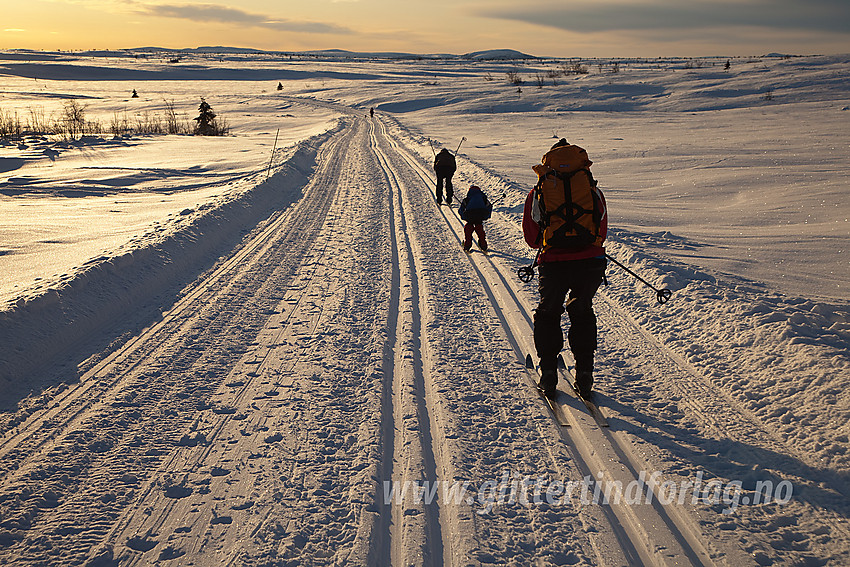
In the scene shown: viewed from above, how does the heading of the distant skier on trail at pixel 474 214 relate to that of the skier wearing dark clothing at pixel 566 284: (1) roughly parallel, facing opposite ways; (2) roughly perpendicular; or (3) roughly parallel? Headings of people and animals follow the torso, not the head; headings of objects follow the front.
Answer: roughly parallel

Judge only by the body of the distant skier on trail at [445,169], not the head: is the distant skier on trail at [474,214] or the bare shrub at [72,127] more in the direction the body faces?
the bare shrub

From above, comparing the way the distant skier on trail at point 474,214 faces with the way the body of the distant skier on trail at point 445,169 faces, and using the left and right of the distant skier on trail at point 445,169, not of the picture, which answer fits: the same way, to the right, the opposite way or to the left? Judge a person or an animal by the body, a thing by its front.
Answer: the same way

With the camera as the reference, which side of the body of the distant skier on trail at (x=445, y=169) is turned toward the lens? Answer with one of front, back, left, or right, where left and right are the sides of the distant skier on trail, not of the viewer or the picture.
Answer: back

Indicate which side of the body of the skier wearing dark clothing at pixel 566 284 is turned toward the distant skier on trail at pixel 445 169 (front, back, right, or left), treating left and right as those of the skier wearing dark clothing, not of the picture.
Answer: front

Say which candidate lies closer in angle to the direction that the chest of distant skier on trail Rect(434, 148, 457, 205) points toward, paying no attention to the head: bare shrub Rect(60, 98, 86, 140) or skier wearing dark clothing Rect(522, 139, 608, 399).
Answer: the bare shrub

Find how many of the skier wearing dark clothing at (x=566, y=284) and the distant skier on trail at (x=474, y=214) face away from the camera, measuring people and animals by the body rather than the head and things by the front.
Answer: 2

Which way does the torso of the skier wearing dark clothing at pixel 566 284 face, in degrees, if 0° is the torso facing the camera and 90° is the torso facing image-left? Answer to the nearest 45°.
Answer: approximately 180°

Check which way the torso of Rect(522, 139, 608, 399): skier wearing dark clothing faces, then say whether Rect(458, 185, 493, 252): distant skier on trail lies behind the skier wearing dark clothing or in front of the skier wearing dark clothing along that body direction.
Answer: in front

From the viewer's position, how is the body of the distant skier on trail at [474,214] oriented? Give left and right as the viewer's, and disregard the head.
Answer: facing away from the viewer

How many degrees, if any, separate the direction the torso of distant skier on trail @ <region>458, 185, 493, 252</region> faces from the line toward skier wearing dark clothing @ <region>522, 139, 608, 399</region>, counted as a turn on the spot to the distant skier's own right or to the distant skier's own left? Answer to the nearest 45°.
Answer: approximately 180°

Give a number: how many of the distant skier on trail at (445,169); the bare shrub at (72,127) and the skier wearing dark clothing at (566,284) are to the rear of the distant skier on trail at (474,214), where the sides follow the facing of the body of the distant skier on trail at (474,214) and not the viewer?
1

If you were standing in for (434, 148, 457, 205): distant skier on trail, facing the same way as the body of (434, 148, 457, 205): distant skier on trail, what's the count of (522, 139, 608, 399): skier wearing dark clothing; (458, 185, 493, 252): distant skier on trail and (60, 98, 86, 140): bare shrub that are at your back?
2

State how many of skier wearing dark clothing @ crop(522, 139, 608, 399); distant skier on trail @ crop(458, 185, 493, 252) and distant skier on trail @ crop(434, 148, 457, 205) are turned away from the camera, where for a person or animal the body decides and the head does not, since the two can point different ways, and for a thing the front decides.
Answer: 3

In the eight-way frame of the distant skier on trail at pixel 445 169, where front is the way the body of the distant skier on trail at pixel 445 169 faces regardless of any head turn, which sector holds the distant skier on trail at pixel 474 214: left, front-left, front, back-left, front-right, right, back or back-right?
back

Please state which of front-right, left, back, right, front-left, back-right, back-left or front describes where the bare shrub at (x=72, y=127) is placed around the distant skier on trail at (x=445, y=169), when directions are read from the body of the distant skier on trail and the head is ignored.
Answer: front-left
